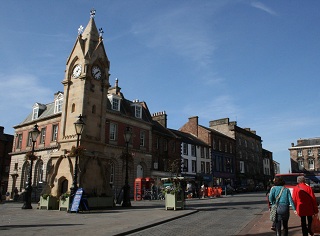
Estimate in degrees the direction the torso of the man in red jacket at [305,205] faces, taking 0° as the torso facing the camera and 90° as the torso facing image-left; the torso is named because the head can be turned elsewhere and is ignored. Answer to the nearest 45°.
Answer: approximately 180°

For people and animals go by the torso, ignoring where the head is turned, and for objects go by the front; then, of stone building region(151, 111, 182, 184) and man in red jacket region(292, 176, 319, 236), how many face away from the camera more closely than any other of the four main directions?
1

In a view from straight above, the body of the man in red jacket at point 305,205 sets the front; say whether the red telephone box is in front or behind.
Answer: in front

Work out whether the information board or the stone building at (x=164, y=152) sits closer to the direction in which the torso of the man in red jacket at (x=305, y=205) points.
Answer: the stone building

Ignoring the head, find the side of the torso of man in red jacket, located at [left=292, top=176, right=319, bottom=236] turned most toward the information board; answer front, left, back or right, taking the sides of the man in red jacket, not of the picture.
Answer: left

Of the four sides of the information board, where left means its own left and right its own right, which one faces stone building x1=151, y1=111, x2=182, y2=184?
back

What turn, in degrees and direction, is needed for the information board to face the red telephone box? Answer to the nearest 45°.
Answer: approximately 180°

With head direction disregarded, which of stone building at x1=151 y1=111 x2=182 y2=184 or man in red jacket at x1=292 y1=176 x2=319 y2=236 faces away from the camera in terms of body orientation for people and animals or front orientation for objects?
the man in red jacket

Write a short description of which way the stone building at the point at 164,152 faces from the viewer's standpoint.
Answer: facing the viewer and to the right of the viewer

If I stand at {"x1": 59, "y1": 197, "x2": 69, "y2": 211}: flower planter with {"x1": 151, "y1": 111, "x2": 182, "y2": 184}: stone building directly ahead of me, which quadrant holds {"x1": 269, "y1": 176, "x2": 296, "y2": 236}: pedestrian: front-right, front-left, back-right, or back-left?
back-right
